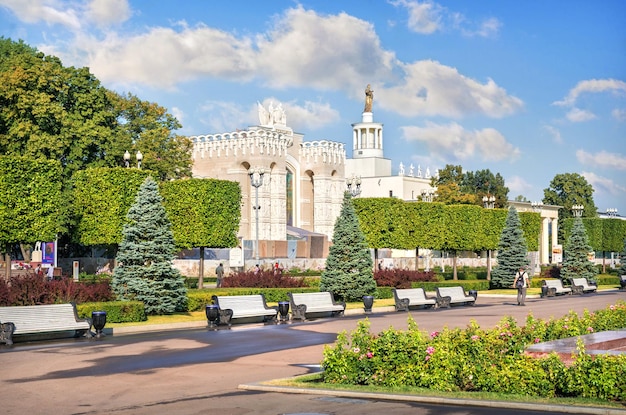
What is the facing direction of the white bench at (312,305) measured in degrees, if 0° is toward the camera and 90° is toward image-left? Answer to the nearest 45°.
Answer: approximately 315°

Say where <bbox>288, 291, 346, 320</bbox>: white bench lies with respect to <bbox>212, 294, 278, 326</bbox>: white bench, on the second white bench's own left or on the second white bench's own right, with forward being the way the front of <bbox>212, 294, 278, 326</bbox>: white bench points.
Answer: on the second white bench's own left

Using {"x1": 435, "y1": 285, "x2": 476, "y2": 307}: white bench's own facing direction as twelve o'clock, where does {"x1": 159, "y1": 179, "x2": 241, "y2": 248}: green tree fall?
The green tree is roughly at 5 o'clock from the white bench.

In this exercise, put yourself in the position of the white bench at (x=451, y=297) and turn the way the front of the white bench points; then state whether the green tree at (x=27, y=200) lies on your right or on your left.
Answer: on your right

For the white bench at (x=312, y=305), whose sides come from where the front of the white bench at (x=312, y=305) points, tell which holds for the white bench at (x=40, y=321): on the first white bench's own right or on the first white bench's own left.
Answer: on the first white bench's own right

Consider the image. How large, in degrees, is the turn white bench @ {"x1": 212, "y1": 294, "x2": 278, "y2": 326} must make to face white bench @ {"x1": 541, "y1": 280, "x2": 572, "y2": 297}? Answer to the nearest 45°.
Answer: approximately 90° to its left

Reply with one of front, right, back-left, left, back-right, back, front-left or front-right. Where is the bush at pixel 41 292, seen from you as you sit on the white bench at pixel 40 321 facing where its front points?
back-left

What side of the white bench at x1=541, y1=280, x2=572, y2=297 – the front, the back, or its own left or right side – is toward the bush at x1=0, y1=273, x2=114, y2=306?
right

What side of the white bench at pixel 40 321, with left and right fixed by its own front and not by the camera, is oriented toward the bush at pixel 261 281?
left
